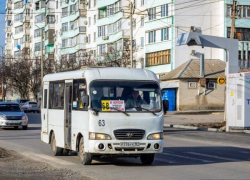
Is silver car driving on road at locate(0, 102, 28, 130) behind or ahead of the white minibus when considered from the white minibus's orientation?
behind

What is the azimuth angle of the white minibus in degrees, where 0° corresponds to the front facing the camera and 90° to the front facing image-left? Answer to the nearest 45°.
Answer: approximately 315°
